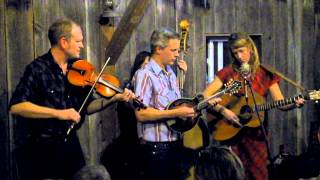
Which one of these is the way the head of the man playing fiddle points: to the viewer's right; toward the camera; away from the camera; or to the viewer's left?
to the viewer's right

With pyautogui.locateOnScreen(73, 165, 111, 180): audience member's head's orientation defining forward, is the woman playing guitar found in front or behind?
in front

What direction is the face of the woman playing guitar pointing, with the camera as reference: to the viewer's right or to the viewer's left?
to the viewer's left

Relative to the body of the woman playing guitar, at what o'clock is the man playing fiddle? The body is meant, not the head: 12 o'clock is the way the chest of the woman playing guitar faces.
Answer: The man playing fiddle is roughly at 2 o'clock from the woman playing guitar.

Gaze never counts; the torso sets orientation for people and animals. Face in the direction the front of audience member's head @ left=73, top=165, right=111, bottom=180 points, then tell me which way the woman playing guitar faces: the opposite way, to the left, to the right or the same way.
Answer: the opposite way

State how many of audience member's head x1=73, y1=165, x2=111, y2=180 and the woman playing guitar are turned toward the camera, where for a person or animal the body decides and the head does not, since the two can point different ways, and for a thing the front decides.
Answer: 1

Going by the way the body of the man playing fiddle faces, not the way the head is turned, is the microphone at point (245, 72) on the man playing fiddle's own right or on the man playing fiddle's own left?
on the man playing fiddle's own left

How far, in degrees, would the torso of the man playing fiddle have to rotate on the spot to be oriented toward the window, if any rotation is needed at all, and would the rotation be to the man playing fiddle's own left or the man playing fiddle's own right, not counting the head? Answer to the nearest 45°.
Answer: approximately 90° to the man playing fiddle's own left

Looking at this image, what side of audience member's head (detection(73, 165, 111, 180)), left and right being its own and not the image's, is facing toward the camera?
back

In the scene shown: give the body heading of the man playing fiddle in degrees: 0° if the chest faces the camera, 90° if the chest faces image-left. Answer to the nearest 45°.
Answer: approximately 315°

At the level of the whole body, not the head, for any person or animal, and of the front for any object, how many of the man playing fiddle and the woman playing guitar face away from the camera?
0
